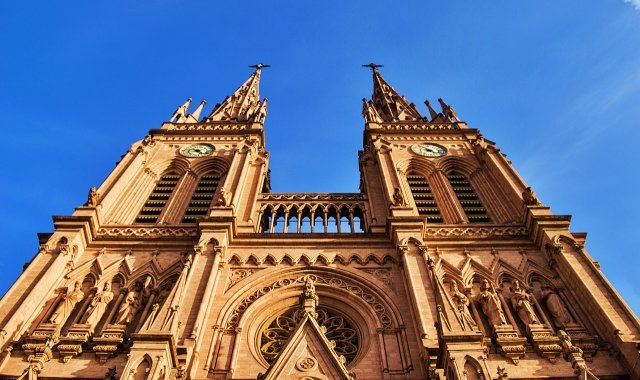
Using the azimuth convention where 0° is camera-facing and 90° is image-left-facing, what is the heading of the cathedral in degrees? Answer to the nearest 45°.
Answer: approximately 0°
